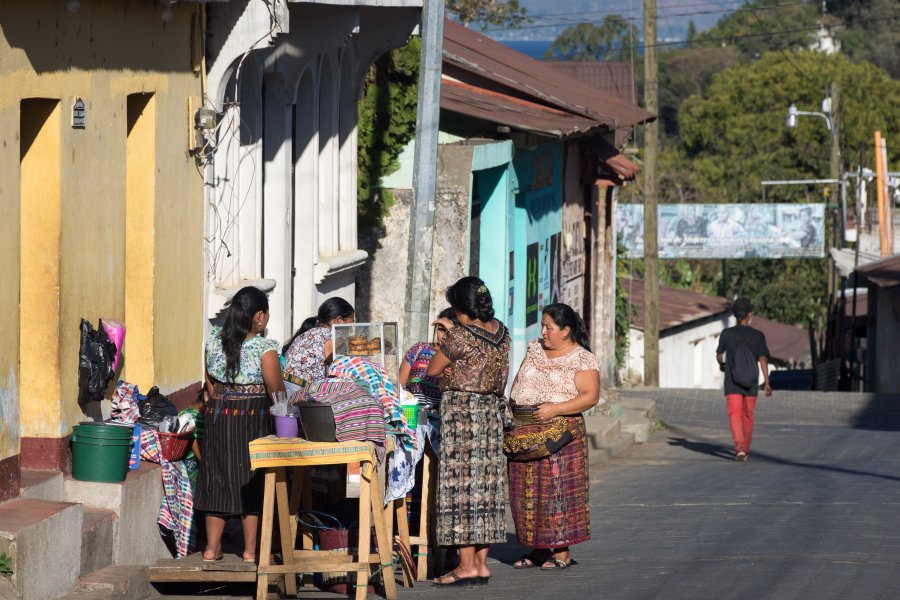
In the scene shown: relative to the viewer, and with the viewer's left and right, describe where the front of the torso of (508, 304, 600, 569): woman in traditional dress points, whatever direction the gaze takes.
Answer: facing the viewer and to the left of the viewer

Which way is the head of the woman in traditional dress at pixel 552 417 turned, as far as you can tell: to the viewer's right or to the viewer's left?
to the viewer's left

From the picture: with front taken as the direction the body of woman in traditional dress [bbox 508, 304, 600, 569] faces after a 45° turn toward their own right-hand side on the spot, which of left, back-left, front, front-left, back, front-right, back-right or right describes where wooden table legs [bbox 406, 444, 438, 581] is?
front

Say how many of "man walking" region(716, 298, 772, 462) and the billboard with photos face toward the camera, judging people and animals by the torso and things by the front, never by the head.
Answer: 1

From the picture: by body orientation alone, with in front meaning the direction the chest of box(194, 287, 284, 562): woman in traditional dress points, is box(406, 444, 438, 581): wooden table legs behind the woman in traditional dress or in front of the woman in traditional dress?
in front

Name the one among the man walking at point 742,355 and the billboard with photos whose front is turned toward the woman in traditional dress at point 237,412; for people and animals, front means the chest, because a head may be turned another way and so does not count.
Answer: the billboard with photos

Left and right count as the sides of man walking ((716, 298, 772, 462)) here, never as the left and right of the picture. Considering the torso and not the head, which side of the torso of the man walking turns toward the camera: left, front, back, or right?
back
